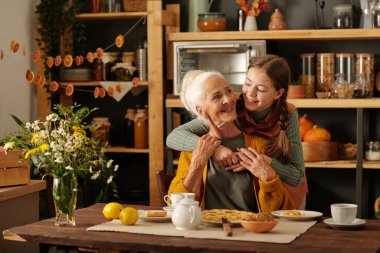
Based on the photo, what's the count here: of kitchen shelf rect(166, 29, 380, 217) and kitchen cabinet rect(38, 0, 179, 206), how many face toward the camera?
2

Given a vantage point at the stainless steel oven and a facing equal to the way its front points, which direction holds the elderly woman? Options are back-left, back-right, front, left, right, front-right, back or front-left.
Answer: front

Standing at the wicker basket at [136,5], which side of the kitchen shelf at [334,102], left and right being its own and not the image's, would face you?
right

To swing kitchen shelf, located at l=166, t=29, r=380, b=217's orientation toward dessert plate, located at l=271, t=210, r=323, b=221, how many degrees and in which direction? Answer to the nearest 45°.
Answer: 0° — it already faces it

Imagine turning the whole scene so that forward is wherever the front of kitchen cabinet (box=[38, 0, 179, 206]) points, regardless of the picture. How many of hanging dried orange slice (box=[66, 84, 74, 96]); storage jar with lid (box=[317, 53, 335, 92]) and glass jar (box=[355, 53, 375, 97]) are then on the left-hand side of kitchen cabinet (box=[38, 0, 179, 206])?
2

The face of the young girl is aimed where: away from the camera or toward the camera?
toward the camera

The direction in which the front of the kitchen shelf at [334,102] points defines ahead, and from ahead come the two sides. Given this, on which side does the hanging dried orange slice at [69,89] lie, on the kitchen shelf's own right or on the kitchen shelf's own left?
on the kitchen shelf's own right

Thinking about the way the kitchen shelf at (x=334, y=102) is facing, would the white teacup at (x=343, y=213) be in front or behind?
in front

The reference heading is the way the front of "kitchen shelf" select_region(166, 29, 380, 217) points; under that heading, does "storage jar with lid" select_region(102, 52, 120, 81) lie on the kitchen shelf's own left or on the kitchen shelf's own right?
on the kitchen shelf's own right

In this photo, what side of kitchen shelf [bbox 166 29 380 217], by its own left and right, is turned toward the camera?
front

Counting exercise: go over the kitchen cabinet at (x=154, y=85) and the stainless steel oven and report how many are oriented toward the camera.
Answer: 2

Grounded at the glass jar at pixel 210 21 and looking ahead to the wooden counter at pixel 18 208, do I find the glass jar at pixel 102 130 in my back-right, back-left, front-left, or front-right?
front-right

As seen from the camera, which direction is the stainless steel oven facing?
toward the camera

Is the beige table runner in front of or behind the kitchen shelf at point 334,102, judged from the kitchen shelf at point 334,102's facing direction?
in front

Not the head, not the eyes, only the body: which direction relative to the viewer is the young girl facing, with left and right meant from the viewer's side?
facing the viewer and to the left of the viewer
